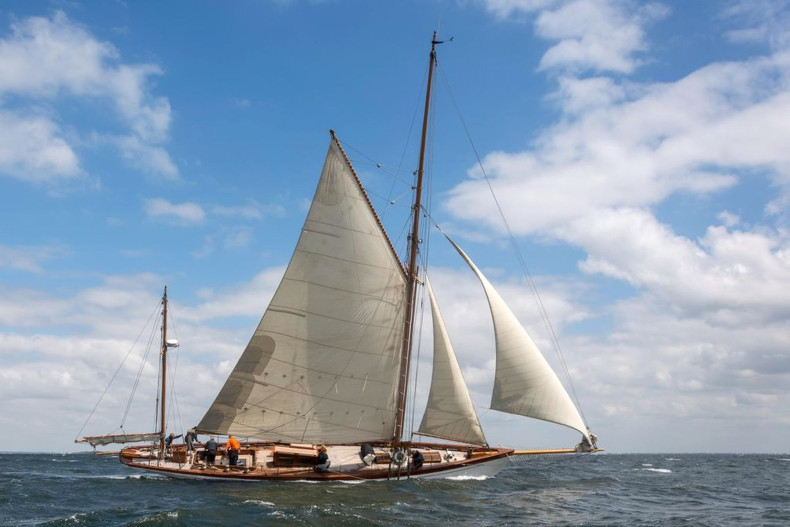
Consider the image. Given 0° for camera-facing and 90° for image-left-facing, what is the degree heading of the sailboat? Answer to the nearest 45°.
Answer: approximately 270°
